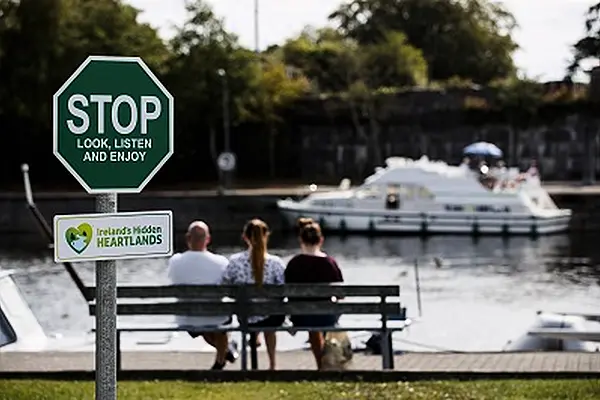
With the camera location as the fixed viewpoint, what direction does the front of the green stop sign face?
facing the viewer

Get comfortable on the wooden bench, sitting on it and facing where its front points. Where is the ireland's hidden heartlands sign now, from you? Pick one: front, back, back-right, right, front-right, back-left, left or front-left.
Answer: back

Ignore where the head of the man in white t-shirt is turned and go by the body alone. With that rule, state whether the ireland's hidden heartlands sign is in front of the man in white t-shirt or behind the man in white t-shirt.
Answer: behind

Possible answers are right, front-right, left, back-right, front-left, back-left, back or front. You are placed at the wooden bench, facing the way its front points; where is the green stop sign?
back

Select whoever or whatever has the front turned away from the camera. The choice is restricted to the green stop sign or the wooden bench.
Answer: the wooden bench

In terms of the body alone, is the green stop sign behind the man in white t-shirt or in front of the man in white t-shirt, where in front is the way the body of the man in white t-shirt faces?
behind

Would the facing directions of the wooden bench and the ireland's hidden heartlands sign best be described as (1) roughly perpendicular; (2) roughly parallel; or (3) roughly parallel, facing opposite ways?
roughly parallel, facing opposite ways

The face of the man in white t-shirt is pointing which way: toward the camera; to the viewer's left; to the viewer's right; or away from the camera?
away from the camera

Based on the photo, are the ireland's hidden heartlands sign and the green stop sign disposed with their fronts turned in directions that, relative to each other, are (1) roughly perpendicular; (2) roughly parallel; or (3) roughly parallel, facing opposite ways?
roughly parallel

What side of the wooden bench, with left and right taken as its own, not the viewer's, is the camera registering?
back

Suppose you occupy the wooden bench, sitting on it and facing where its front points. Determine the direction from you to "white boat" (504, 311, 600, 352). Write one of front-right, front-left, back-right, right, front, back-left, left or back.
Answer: front-right

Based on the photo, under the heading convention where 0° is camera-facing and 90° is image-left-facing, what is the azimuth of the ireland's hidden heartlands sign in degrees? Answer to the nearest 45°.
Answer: approximately 0°

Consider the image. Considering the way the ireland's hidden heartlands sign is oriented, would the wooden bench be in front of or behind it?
behind

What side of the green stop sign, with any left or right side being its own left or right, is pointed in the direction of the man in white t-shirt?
back

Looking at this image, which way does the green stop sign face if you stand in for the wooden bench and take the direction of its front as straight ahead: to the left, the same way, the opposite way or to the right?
the opposite way

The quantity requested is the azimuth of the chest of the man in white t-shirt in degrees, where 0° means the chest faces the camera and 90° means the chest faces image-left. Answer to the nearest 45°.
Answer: approximately 180°
